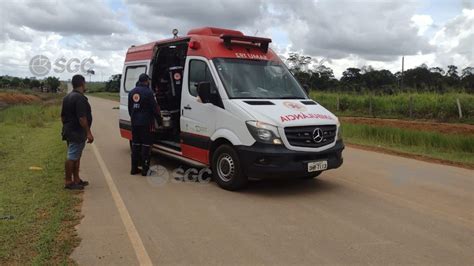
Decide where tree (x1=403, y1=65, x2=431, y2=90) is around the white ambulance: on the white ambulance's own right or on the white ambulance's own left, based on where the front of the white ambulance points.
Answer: on the white ambulance's own left

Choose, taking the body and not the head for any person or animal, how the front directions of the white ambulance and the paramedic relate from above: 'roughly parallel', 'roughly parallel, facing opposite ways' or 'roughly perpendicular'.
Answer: roughly perpendicular

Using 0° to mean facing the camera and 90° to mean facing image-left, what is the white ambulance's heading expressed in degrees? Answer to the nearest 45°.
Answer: approximately 315°

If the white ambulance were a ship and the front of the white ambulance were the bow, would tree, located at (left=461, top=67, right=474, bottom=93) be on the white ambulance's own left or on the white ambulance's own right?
on the white ambulance's own left

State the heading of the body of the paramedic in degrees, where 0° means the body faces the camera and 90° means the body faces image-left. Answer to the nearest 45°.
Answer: approximately 225°

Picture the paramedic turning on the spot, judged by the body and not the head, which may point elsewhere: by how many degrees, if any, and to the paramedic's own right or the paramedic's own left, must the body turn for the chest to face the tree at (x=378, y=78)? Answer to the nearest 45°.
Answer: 0° — they already face it

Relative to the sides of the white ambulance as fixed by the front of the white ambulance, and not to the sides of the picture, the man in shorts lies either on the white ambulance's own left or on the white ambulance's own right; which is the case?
on the white ambulance's own right

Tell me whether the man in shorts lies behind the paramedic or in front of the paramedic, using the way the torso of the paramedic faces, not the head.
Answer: behind

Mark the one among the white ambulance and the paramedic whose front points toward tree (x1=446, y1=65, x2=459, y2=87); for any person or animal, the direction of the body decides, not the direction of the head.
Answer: the paramedic

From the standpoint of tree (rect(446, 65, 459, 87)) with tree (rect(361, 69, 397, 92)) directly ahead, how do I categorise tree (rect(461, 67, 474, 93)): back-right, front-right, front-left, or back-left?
back-left
